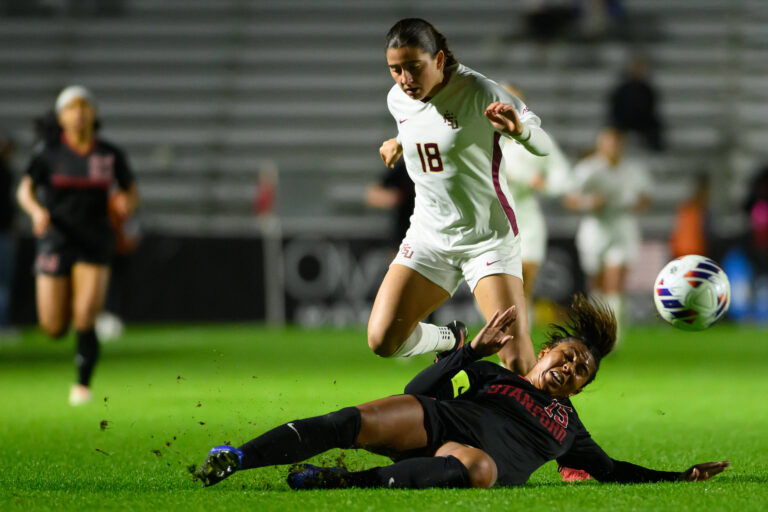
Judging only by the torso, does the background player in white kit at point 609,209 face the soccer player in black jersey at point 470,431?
yes

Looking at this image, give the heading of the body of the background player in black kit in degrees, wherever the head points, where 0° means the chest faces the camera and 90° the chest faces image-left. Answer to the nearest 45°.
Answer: approximately 0°

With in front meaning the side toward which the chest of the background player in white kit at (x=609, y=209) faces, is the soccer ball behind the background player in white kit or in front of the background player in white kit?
in front

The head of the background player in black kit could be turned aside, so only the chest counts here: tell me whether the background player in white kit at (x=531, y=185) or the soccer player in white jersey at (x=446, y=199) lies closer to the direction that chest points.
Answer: the soccer player in white jersey

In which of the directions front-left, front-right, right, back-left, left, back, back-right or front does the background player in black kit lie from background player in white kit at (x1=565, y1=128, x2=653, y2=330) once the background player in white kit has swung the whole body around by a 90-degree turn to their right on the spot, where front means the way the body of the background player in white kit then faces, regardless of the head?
front-left

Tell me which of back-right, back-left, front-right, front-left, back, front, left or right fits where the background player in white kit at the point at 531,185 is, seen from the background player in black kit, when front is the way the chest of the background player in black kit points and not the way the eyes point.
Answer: left
